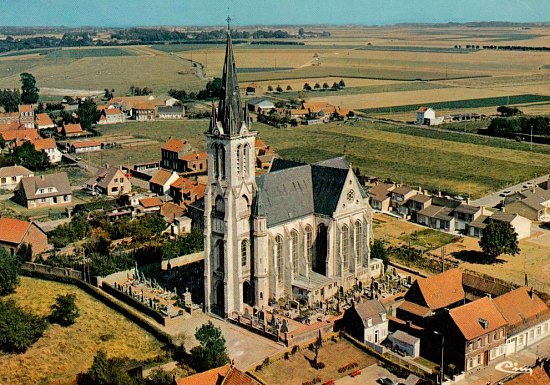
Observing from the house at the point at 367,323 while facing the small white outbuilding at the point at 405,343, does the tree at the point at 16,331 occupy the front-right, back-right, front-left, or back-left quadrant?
back-right

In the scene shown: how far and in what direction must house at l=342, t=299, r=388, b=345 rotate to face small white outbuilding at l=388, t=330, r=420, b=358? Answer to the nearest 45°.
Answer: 0° — it already faces it

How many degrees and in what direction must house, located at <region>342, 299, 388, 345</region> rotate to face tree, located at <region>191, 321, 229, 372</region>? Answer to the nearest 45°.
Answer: approximately 90° to its right

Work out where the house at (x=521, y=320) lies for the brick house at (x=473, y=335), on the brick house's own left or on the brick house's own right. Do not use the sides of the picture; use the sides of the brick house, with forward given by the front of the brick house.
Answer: on the brick house's own left

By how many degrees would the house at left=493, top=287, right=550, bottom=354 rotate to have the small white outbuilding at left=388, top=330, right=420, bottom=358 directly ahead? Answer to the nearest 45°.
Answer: approximately 90° to its right

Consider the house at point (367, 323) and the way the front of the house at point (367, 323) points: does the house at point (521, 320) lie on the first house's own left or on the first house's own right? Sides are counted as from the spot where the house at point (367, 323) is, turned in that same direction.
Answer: on the first house's own left

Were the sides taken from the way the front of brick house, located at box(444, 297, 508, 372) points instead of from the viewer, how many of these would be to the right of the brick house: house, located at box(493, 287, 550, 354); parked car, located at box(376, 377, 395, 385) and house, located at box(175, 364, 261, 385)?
2

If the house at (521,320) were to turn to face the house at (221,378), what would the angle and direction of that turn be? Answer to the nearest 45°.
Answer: approximately 90° to its right
